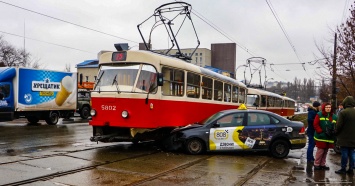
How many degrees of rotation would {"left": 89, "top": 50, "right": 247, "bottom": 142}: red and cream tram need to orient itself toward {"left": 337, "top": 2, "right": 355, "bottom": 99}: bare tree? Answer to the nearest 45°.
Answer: approximately 180°

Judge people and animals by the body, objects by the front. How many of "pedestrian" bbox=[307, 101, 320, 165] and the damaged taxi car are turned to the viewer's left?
1

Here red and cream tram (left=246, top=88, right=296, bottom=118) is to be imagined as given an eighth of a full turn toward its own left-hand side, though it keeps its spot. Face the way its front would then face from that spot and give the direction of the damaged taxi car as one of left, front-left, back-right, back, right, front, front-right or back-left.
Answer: front

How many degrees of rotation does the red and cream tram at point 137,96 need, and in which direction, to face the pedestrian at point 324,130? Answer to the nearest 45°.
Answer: approximately 90° to its left

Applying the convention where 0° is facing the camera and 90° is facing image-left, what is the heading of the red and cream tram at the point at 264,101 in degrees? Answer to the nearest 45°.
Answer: approximately 45°

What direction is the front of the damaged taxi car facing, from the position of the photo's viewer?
facing to the left of the viewer
